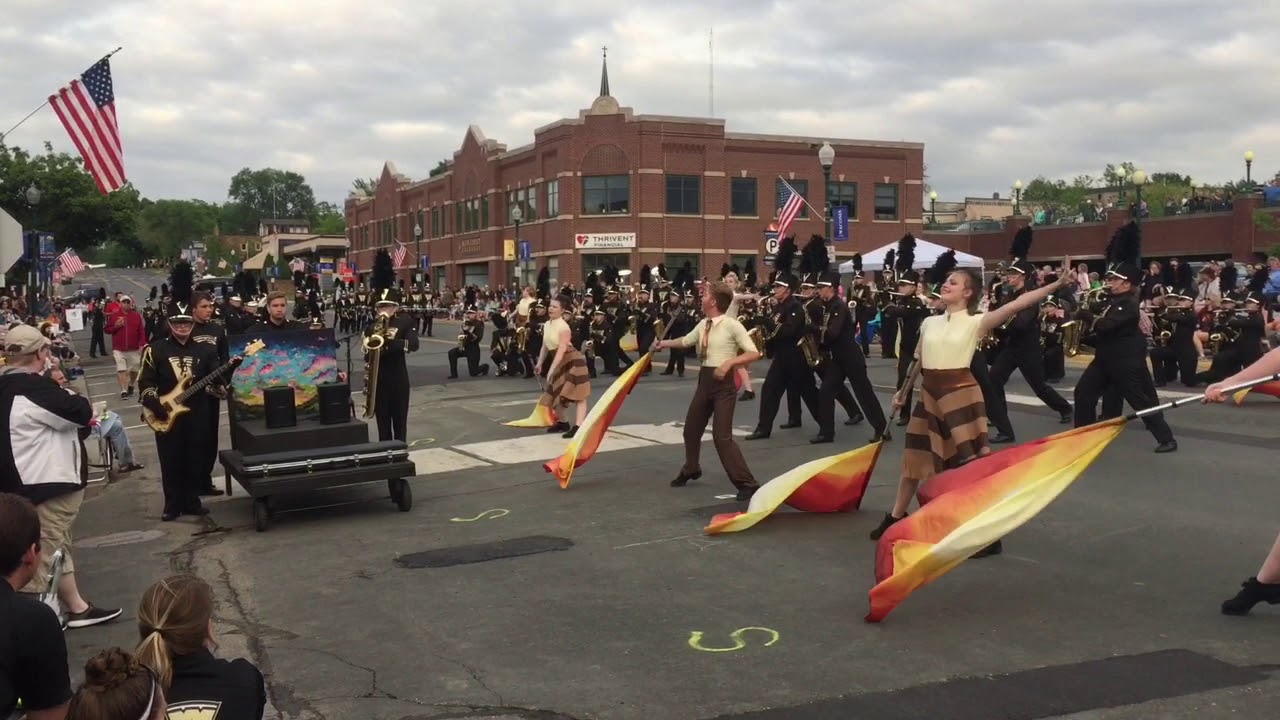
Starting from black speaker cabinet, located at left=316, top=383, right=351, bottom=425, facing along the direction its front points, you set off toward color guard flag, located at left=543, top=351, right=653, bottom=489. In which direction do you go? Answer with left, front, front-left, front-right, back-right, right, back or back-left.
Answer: left

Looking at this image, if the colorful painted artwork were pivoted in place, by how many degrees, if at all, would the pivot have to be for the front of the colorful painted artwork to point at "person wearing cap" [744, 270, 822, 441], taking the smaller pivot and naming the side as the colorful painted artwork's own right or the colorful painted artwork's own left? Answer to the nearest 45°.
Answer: approximately 90° to the colorful painted artwork's own left

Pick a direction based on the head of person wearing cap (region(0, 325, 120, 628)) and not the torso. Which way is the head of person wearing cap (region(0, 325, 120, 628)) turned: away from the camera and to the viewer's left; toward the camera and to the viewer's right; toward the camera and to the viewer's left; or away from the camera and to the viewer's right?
away from the camera and to the viewer's right

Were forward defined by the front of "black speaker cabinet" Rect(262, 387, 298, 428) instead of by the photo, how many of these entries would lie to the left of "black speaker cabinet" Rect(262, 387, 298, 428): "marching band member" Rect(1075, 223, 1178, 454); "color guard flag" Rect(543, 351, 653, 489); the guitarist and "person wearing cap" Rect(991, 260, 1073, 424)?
3

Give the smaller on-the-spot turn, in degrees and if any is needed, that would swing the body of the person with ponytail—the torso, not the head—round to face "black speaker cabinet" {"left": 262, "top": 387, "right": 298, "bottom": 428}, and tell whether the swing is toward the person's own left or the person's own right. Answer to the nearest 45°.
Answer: approximately 45° to the person's own left

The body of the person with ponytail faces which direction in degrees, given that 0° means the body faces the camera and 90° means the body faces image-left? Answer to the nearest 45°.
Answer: approximately 225°

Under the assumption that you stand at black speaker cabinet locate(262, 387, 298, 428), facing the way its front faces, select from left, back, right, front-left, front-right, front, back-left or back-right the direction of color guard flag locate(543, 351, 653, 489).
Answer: left
